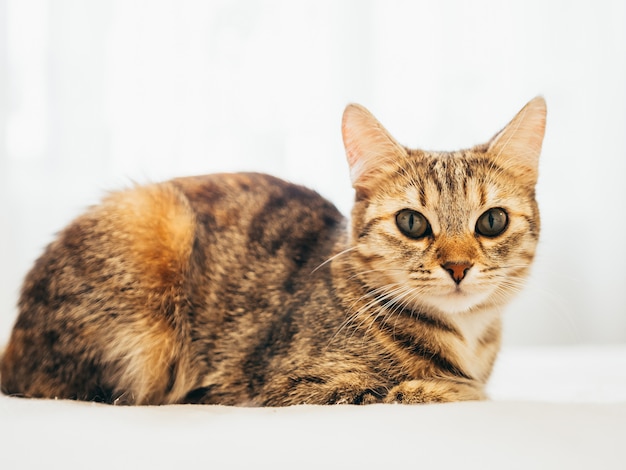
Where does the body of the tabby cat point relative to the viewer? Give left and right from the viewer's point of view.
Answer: facing to the right of the viewer
